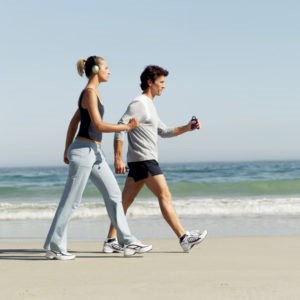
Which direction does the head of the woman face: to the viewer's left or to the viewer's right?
to the viewer's right

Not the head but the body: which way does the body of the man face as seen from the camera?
to the viewer's right

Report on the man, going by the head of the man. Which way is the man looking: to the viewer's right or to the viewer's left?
to the viewer's right

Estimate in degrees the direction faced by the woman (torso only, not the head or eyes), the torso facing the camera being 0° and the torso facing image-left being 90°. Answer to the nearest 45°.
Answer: approximately 270°

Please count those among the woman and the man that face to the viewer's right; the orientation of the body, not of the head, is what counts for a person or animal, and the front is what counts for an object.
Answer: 2
